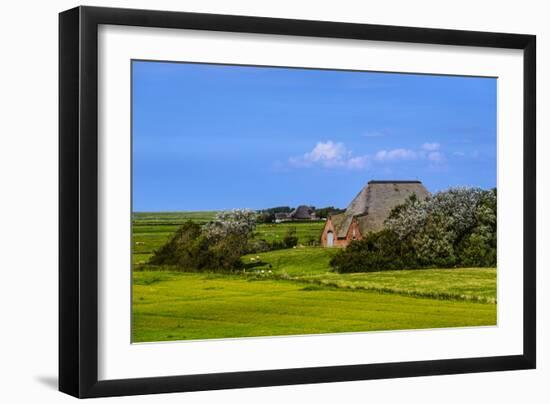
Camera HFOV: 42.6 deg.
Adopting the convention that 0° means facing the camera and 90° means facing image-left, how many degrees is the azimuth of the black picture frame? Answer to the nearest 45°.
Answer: approximately 315°
